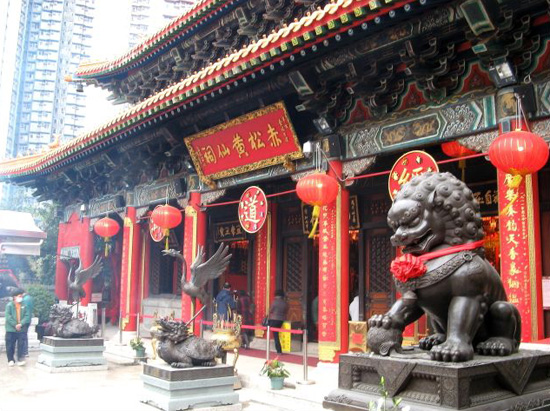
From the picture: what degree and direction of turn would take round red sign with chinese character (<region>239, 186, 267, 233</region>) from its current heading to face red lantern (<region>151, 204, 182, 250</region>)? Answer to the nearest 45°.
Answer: approximately 90° to its right

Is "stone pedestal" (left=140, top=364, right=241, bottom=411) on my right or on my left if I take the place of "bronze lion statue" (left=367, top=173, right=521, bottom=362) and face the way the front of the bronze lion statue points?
on my right

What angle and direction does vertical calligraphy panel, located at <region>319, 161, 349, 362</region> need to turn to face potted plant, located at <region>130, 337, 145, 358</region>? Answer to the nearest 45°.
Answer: approximately 90° to its right

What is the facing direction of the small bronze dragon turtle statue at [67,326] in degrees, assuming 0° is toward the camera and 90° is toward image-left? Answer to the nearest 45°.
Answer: approximately 90°

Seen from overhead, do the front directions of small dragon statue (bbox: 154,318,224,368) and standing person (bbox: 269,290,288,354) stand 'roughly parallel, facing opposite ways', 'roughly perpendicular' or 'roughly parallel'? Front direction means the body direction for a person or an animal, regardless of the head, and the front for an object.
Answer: roughly perpendicular

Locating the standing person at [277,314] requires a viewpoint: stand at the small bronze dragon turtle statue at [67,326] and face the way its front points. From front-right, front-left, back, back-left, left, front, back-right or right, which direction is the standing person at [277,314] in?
back

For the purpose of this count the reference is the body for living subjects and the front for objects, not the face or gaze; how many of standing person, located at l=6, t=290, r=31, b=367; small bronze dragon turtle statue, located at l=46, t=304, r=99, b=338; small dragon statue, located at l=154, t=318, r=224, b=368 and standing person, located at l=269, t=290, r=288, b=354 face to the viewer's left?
2

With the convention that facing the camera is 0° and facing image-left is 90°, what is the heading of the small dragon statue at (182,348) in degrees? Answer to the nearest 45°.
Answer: approximately 90°

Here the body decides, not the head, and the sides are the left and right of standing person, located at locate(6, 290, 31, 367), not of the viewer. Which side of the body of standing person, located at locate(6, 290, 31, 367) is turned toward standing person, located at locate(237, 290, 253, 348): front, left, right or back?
left

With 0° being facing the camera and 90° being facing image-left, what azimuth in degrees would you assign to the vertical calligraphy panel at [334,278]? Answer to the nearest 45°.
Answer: approximately 45°

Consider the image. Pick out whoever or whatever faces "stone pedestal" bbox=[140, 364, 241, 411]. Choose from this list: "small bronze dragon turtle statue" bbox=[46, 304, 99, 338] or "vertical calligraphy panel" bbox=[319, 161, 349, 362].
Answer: the vertical calligraphy panel

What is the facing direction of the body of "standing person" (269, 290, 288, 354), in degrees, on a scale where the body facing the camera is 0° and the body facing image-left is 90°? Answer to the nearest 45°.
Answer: approximately 180°
